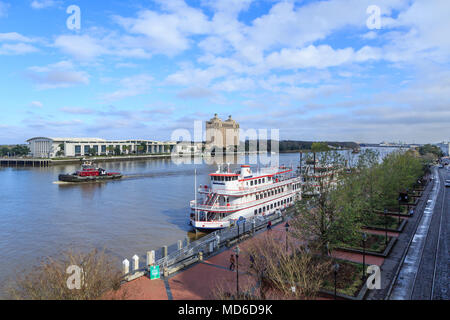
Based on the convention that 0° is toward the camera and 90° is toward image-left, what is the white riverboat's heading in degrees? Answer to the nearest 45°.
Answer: approximately 45°

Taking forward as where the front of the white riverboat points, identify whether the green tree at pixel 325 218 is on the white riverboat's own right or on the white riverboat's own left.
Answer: on the white riverboat's own left
